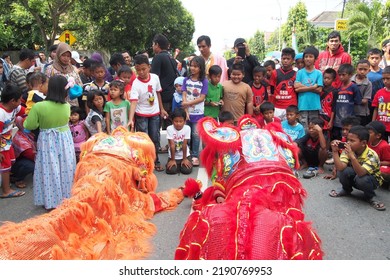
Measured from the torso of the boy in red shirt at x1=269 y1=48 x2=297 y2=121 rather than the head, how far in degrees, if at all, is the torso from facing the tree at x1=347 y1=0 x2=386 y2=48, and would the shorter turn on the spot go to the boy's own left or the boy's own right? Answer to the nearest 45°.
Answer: approximately 180°

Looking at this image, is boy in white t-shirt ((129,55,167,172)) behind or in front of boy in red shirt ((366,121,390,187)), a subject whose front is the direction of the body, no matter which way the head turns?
in front

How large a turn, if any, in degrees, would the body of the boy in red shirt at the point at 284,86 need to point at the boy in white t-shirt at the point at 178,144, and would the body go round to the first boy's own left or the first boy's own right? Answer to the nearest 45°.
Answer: approximately 45° to the first boy's own right

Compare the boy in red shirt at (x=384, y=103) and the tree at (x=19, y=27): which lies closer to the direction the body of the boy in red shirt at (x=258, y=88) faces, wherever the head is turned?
the boy in red shirt

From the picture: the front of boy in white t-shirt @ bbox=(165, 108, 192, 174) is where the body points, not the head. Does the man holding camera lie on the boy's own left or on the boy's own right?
on the boy's own left

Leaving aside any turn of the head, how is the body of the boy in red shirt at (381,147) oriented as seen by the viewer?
to the viewer's left
